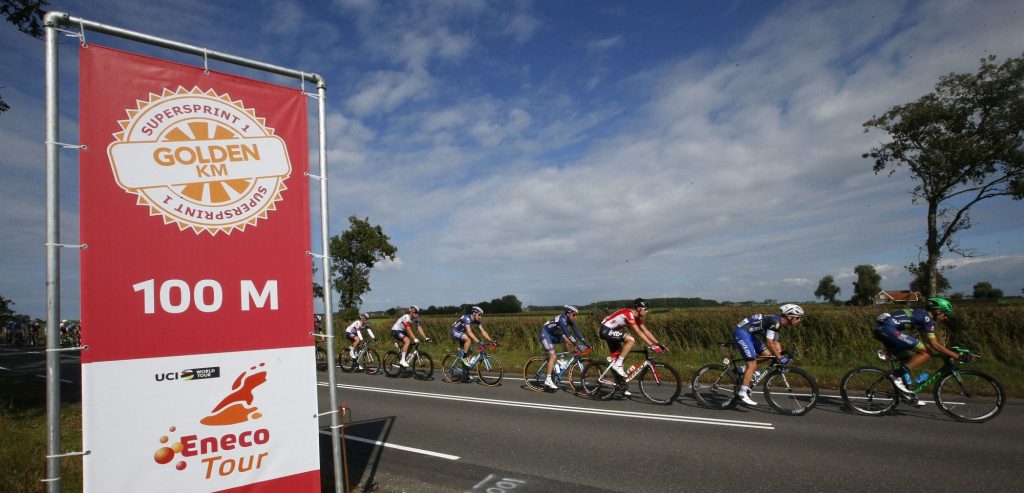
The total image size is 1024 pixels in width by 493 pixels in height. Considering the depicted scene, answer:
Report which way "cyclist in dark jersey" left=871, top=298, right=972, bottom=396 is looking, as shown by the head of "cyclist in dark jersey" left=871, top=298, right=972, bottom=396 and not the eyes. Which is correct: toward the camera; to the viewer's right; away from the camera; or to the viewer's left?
to the viewer's right

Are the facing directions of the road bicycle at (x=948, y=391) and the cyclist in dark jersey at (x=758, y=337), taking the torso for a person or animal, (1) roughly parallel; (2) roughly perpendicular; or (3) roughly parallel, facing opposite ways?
roughly parallel

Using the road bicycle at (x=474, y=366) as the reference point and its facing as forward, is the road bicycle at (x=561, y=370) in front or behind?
in front

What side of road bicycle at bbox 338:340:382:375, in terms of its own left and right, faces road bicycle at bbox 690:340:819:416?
front

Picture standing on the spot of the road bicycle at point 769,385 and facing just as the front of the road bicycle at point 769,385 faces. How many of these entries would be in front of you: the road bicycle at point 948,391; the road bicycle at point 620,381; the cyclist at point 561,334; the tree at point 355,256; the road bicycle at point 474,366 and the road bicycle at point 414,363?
1

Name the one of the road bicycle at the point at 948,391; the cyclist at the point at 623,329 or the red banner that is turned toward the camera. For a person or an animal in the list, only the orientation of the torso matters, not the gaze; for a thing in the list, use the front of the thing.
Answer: the red banner

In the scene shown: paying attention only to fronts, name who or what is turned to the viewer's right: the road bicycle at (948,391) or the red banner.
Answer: the road bicycle

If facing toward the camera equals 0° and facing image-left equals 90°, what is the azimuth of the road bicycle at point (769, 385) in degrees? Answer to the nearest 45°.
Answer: approximately 270°

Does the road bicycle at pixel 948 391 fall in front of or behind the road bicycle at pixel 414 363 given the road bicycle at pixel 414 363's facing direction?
in front

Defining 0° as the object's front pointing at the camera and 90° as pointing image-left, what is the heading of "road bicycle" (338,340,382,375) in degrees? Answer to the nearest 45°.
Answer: approximately 315°

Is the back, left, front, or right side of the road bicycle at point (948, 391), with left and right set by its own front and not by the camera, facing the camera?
right

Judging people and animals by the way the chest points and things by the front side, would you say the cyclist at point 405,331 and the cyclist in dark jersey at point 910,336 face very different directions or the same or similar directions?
same or similar directions
